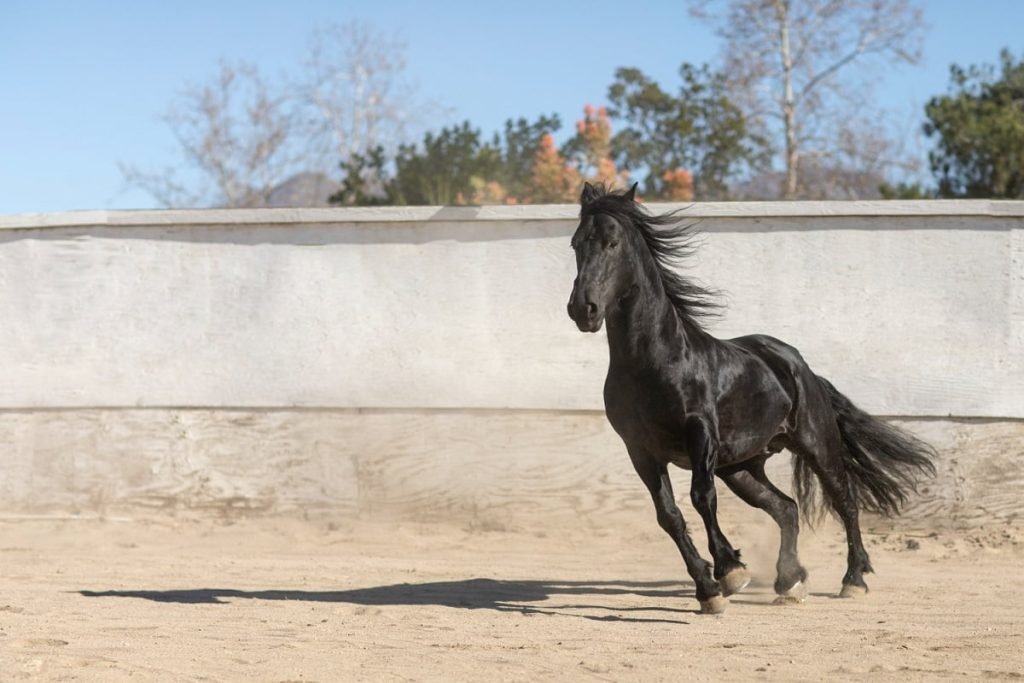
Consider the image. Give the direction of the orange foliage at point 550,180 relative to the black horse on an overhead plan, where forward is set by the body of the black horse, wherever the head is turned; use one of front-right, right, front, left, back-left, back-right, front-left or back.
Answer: back-right

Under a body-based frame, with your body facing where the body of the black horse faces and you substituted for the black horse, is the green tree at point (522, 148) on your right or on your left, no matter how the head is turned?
on your right

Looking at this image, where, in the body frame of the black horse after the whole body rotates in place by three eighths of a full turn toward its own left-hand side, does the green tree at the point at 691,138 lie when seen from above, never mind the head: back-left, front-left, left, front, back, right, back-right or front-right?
left

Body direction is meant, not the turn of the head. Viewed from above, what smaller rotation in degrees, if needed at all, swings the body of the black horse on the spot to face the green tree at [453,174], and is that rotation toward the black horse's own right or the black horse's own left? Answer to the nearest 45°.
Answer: approximately 135° to the black horse's own right

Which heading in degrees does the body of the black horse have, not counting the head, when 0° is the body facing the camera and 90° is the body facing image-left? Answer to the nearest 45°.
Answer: approximately 45°

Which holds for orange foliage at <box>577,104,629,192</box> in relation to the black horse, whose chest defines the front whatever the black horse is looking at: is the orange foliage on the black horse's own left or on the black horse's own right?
on the black horse's own right

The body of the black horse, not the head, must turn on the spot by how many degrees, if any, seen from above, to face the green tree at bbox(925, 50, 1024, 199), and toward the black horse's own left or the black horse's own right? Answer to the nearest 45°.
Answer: approximately 135° to the black horse's own right
